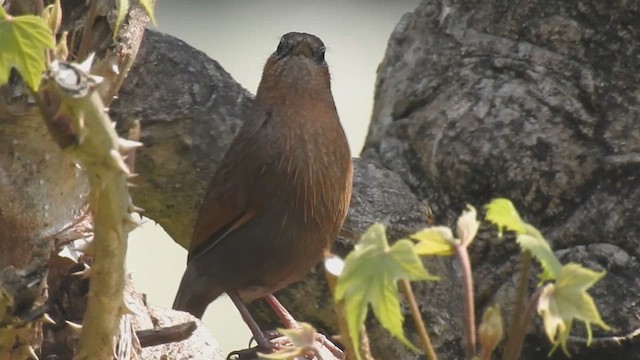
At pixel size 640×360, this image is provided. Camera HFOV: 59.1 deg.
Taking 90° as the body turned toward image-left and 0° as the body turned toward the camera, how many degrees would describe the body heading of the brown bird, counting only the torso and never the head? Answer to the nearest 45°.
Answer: approximately 315°
